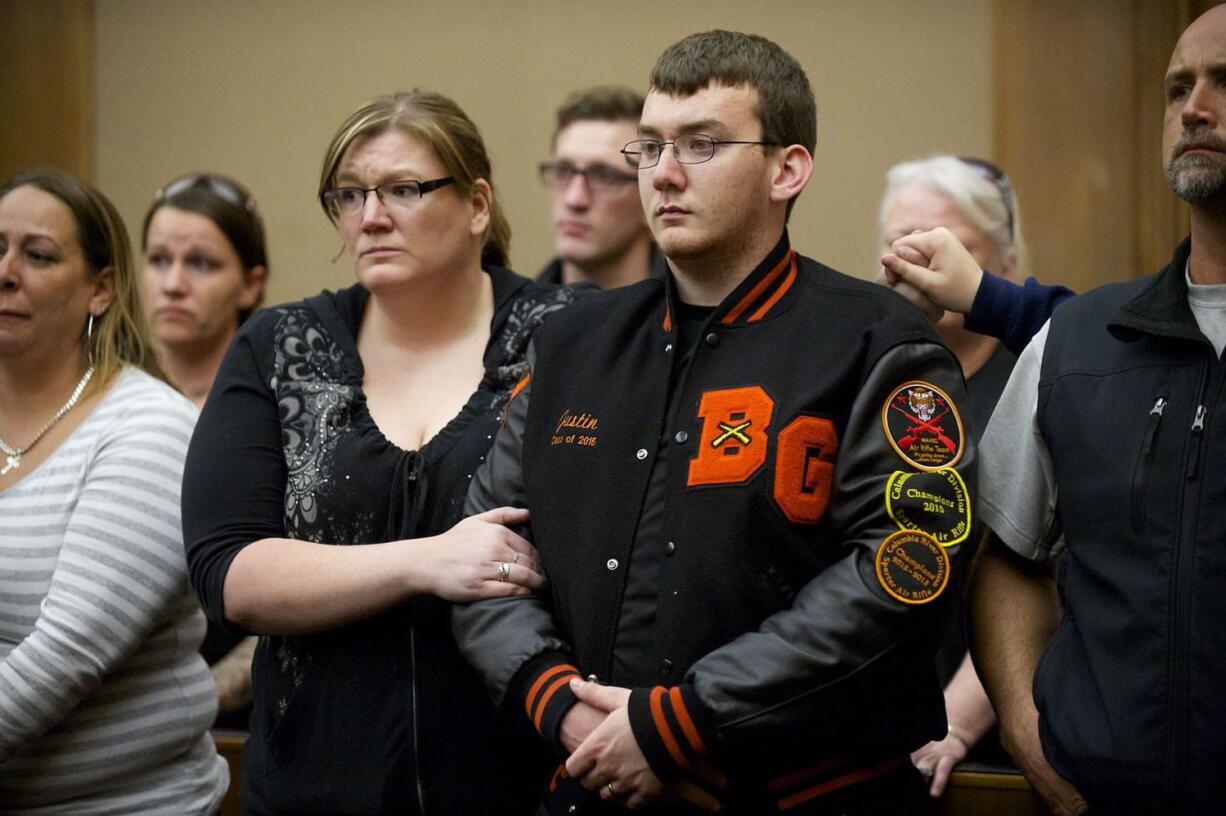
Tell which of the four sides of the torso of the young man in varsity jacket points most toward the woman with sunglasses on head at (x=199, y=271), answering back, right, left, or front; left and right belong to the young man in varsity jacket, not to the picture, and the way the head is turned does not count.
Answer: right

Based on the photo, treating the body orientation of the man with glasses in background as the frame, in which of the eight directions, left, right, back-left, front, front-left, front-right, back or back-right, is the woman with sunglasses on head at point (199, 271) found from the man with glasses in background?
front-right

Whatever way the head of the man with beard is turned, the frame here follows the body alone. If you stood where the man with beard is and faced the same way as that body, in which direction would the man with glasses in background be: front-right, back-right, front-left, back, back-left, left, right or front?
back-right

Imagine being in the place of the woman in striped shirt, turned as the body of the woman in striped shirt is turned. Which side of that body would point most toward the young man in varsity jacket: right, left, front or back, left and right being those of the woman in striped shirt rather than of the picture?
left

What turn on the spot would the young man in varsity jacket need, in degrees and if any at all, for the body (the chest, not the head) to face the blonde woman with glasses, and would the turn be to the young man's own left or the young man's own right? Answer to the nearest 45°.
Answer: approximately 90° to the young man's own right

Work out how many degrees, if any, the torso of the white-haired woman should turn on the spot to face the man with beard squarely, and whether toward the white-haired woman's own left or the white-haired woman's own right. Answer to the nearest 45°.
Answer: approximately 45° to the white-haired woman's own left

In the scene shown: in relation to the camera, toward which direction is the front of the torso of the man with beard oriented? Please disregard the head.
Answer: toward the camera

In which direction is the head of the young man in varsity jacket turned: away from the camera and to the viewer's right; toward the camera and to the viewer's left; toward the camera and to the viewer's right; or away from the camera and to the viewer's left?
toward the camera and to the viewer's left

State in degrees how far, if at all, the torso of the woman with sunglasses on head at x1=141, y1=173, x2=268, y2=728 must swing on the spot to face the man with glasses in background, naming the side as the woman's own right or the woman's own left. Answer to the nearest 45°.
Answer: approximately 135° to the woman's own left

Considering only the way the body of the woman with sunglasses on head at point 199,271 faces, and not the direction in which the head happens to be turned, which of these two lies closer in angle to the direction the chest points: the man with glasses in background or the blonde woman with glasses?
the blonde woman with glasses

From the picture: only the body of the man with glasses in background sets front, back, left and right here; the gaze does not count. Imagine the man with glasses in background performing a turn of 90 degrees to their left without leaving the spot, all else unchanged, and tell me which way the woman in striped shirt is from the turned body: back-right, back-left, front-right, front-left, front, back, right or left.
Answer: right

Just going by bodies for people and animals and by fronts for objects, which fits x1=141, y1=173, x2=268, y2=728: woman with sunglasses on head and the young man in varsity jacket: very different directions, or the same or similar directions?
same or similar directions

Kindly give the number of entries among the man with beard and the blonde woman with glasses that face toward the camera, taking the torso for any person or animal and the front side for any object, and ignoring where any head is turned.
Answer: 2

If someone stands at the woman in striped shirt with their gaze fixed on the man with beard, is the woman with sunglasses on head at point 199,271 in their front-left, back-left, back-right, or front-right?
back-left

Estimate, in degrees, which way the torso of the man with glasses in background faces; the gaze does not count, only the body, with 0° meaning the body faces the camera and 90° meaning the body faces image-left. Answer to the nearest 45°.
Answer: approximately 45°
